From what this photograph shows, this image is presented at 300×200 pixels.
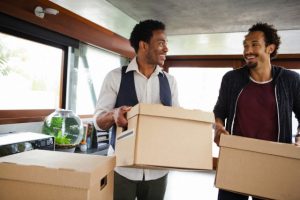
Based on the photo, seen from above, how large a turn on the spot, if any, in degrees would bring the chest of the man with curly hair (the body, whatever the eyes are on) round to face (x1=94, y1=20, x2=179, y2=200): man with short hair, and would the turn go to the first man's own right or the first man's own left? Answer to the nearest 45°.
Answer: approximately 45° to the first man's own right

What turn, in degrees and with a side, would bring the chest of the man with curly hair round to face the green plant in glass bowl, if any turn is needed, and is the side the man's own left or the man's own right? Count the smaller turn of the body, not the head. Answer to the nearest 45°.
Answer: approximately 90° to the man's own right

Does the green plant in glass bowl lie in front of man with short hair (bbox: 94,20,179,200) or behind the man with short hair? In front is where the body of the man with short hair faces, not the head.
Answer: behind

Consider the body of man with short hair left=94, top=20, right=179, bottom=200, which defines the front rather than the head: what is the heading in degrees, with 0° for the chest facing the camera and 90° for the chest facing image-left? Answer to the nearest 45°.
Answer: approximately 315°

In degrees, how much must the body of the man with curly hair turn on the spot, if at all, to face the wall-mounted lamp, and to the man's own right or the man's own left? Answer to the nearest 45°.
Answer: approximately 90° to the man's own right

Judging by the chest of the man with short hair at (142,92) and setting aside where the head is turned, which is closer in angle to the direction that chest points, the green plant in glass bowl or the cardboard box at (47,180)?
the cardboard box

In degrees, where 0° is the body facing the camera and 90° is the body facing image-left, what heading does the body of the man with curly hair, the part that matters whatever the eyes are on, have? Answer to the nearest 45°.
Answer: approximately 0°

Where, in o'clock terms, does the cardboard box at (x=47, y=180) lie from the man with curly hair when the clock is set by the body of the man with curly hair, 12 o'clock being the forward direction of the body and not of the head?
The cardboard box is roughly at 1 o'clock from the man with curly hair.
